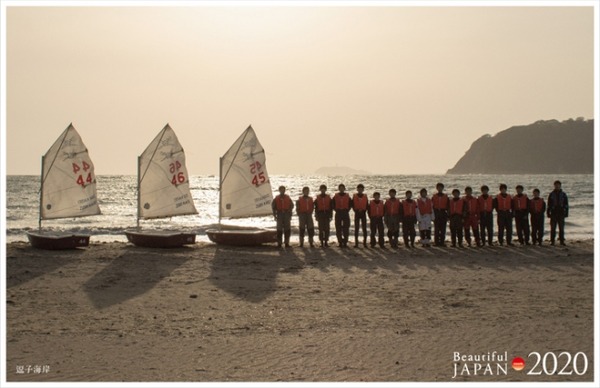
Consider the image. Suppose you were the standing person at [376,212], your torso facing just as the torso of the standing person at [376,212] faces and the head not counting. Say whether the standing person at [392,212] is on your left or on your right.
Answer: on your left

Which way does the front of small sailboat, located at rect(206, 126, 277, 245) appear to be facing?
to the viewer's left

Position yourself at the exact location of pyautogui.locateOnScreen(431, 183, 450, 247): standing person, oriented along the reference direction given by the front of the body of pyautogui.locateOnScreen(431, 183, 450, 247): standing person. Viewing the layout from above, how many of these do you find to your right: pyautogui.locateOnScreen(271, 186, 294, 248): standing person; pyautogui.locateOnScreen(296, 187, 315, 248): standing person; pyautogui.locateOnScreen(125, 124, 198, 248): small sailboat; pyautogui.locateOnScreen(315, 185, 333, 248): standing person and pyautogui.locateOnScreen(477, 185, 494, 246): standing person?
4

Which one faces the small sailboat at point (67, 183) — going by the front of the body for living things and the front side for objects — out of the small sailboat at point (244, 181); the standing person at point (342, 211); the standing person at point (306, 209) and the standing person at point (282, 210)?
the small sailboat at point (244, 181)

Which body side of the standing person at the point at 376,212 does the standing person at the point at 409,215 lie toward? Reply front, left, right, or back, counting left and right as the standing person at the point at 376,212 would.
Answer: left

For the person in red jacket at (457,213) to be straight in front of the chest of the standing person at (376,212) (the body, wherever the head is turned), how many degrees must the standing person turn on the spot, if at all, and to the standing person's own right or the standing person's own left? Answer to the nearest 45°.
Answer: approximately 90° to the standing person's own left

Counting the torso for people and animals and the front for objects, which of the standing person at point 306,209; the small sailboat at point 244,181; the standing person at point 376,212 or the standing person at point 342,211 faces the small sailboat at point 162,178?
the small sailboat at point 244,181

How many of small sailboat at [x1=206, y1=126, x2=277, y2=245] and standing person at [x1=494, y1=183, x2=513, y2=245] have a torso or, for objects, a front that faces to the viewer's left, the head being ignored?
1

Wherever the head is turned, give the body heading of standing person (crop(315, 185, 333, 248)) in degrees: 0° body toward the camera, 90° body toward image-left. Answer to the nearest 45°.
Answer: approximately 0°

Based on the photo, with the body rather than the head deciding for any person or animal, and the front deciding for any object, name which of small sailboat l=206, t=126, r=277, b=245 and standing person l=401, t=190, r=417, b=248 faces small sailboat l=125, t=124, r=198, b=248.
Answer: small sailboat l=206, t=126, r=277, b=245
